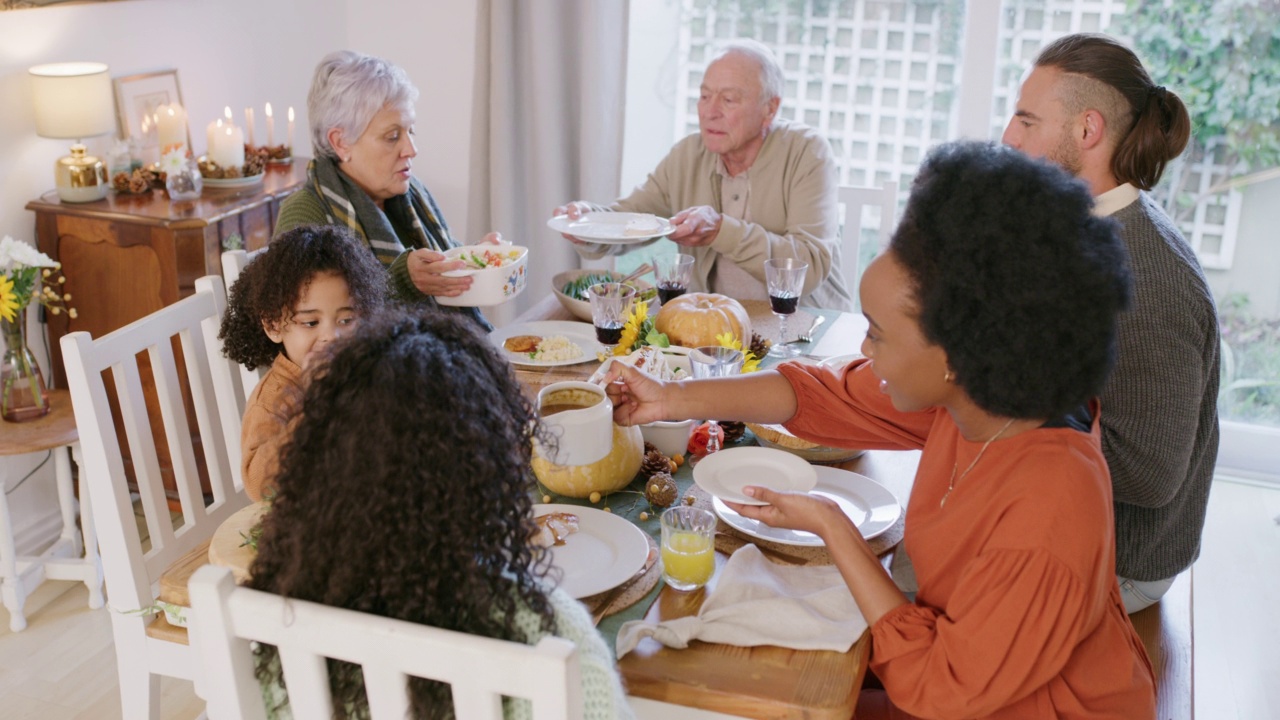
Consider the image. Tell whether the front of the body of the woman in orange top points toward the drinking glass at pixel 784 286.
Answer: no

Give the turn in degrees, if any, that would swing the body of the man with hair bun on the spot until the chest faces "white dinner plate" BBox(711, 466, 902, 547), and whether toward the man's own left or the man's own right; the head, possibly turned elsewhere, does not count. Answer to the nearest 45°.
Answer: approximately 45° to the man's own left

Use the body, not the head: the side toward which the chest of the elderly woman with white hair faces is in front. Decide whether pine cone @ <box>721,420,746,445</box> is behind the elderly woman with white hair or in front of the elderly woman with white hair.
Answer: in front

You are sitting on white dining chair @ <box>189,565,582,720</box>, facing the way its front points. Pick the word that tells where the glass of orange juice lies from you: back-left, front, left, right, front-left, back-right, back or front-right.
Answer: front

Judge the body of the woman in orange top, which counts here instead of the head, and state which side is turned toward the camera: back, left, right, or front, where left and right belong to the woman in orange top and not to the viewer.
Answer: left

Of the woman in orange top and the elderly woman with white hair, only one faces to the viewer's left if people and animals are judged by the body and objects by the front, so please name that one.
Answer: the woman in orange top

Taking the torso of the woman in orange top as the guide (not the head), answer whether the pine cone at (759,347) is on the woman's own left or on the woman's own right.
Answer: on the woman's own right

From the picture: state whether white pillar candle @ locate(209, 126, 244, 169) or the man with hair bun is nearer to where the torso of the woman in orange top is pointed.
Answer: the white pillar candle

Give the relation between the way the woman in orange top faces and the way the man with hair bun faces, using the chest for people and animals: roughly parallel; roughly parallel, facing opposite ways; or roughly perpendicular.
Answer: roughly parallel

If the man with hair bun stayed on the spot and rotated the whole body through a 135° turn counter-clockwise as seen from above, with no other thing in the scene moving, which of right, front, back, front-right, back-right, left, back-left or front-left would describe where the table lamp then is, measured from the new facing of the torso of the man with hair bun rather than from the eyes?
back-right

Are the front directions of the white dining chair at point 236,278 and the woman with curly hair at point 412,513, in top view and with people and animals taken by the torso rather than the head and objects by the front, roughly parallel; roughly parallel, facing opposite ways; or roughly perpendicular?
roughly perpendicular

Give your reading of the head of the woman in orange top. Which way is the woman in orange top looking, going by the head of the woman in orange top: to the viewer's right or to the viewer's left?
to the viewer's left

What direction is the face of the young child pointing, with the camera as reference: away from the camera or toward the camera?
toward the camera

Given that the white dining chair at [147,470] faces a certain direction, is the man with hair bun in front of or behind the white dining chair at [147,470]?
in front

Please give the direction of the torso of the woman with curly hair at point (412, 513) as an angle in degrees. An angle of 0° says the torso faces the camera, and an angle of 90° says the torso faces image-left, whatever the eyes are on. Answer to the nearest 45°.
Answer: approximately 225°

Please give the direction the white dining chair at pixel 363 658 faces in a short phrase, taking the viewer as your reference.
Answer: facing away from the viewer and to the right of the viewer

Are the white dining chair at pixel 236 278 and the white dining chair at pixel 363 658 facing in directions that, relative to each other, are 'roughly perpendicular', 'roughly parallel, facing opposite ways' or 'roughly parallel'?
roughly perpendicular

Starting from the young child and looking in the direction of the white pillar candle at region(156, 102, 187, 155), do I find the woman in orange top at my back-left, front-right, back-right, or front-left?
back-right
